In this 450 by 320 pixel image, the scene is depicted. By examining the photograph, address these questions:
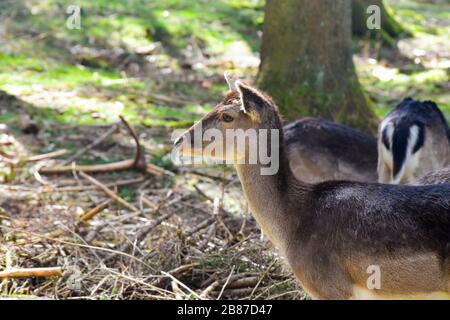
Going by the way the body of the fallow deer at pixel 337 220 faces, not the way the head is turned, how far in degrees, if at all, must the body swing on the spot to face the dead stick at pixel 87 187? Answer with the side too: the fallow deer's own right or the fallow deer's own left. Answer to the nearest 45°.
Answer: approximately 45° to the fallow deer's own right

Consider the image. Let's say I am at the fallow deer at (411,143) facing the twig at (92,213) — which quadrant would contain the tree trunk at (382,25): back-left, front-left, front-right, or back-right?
back-right

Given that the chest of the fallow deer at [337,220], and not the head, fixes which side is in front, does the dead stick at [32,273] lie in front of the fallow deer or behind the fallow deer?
in front

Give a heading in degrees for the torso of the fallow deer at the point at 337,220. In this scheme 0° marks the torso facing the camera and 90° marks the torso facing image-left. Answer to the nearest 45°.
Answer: approximately 90°

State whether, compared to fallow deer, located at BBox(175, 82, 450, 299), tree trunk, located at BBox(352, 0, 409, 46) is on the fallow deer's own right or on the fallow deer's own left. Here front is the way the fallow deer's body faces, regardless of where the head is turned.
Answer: on the fallow deer's own right

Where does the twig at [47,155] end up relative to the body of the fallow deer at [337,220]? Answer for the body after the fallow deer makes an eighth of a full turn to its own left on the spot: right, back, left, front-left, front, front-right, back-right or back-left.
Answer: right

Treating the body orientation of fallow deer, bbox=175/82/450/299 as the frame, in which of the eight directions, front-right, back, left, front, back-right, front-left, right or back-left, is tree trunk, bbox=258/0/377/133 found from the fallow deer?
right
